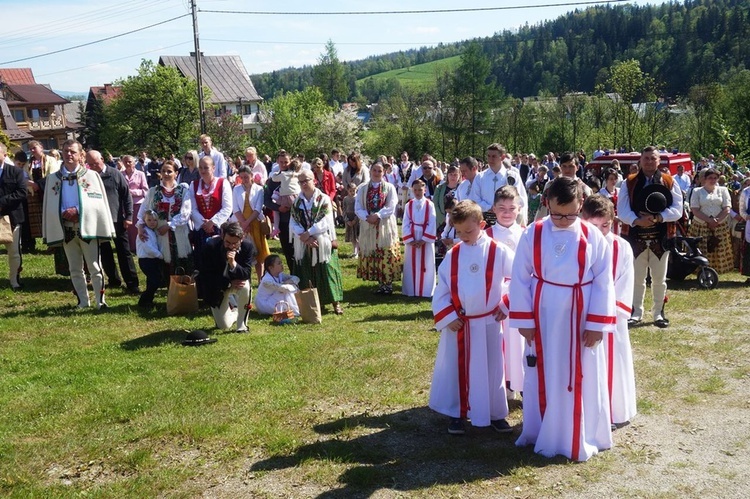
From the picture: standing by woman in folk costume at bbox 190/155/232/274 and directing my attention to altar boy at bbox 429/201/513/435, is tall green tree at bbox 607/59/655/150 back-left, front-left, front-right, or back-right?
back-left

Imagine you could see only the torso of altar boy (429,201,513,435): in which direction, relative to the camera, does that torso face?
toward the camera

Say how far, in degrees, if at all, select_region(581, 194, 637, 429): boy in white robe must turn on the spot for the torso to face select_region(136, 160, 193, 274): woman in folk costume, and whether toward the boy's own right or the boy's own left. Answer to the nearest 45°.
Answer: approximately 90° to the boy's own right

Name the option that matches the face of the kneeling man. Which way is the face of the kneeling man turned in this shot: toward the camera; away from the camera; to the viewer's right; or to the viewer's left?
toward the camera

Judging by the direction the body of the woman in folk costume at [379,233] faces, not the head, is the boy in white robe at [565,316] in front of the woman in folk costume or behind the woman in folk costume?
in front

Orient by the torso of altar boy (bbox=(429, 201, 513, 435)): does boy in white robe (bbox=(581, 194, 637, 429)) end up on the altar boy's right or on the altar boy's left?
on the altar boy's left

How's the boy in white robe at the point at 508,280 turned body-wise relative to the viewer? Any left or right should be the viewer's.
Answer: facing the viewer

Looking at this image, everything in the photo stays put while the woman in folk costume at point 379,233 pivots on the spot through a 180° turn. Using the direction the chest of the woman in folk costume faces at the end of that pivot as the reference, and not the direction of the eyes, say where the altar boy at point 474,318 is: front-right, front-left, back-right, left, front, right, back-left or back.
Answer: back

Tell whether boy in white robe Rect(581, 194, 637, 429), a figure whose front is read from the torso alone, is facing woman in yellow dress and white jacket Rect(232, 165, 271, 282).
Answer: no

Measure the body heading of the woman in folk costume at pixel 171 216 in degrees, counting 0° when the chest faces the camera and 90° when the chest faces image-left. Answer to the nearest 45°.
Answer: approximately 0°

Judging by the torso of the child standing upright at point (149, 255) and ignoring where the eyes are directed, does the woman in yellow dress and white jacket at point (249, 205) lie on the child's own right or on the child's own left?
on the child's own left

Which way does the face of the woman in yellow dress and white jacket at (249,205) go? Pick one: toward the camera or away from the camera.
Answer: toward the camera

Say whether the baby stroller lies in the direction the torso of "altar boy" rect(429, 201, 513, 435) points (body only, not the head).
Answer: no

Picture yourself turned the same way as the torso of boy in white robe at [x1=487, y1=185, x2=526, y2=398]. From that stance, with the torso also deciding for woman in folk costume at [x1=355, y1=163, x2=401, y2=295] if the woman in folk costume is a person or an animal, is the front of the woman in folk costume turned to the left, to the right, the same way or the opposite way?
the same way

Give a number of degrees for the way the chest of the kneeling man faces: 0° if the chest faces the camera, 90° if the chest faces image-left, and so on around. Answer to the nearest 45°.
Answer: approximately 315°

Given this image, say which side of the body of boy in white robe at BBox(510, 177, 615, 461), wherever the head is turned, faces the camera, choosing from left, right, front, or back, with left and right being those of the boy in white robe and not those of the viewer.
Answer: front

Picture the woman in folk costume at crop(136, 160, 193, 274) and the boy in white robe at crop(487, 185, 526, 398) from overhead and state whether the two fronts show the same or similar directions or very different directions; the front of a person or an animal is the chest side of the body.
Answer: same or similar directions

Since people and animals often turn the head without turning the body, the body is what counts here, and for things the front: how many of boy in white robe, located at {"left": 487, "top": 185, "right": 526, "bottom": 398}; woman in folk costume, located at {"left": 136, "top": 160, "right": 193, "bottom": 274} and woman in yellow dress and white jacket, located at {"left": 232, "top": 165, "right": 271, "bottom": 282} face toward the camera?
3

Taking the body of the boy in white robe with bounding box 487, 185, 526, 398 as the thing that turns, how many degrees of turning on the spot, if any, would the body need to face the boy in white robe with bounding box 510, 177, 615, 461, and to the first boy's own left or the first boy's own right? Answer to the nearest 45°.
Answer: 0° — they already face them
